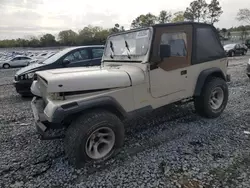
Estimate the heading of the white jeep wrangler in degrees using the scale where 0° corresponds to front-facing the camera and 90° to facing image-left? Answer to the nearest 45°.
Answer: approximately 45°
